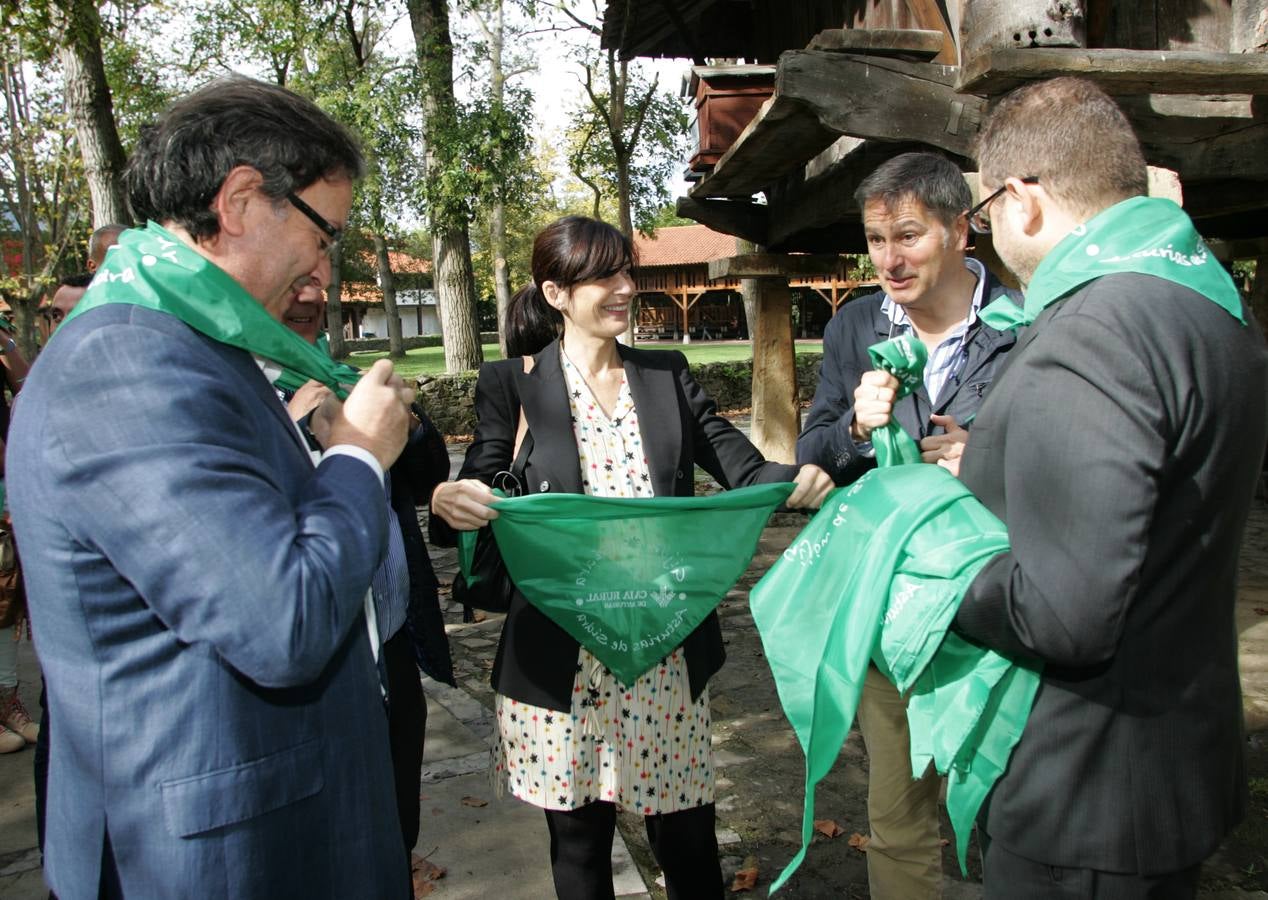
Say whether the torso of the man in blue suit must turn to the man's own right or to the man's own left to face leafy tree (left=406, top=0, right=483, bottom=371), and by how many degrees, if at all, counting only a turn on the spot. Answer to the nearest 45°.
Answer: approximately 90° to the man's own left

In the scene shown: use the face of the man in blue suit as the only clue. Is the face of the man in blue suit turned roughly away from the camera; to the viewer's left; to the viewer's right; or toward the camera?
to the viewer's right

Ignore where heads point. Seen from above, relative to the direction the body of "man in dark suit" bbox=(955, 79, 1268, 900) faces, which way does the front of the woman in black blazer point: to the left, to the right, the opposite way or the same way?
the opposite way

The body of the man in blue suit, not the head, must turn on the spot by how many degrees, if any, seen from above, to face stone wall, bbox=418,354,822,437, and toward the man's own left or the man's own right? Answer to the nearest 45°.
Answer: approximately 45° to the man's own left

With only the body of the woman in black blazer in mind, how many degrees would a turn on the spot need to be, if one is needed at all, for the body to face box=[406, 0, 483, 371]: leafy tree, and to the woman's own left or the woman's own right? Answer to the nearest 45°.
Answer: approximately 180°

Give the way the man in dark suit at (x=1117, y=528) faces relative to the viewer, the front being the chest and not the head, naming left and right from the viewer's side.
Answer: facing away from the viewer and to the left of the viewer

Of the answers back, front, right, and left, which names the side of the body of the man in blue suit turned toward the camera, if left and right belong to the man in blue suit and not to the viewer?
right

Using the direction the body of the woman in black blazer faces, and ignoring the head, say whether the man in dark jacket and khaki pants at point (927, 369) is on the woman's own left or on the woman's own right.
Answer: on the woman's own left

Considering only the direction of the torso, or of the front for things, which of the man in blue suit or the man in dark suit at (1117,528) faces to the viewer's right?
the man in blue suit

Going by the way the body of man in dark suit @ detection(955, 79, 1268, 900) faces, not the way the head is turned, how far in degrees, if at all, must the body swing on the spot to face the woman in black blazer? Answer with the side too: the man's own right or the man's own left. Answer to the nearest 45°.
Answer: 0° — they already face them

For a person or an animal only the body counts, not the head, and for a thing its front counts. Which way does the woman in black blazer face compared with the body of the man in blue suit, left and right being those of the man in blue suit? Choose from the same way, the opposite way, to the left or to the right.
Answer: to the right

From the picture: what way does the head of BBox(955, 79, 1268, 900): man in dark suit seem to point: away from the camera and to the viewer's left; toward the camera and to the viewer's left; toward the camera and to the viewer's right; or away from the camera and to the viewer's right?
away from the camera and to the viewer's left

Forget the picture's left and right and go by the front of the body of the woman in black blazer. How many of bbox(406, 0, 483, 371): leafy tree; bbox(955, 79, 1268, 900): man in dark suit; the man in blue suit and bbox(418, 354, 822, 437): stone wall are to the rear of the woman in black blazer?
2

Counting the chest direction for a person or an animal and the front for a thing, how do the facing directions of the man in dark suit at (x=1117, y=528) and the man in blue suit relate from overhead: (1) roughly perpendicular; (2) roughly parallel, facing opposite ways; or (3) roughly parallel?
roughly perpendicular
